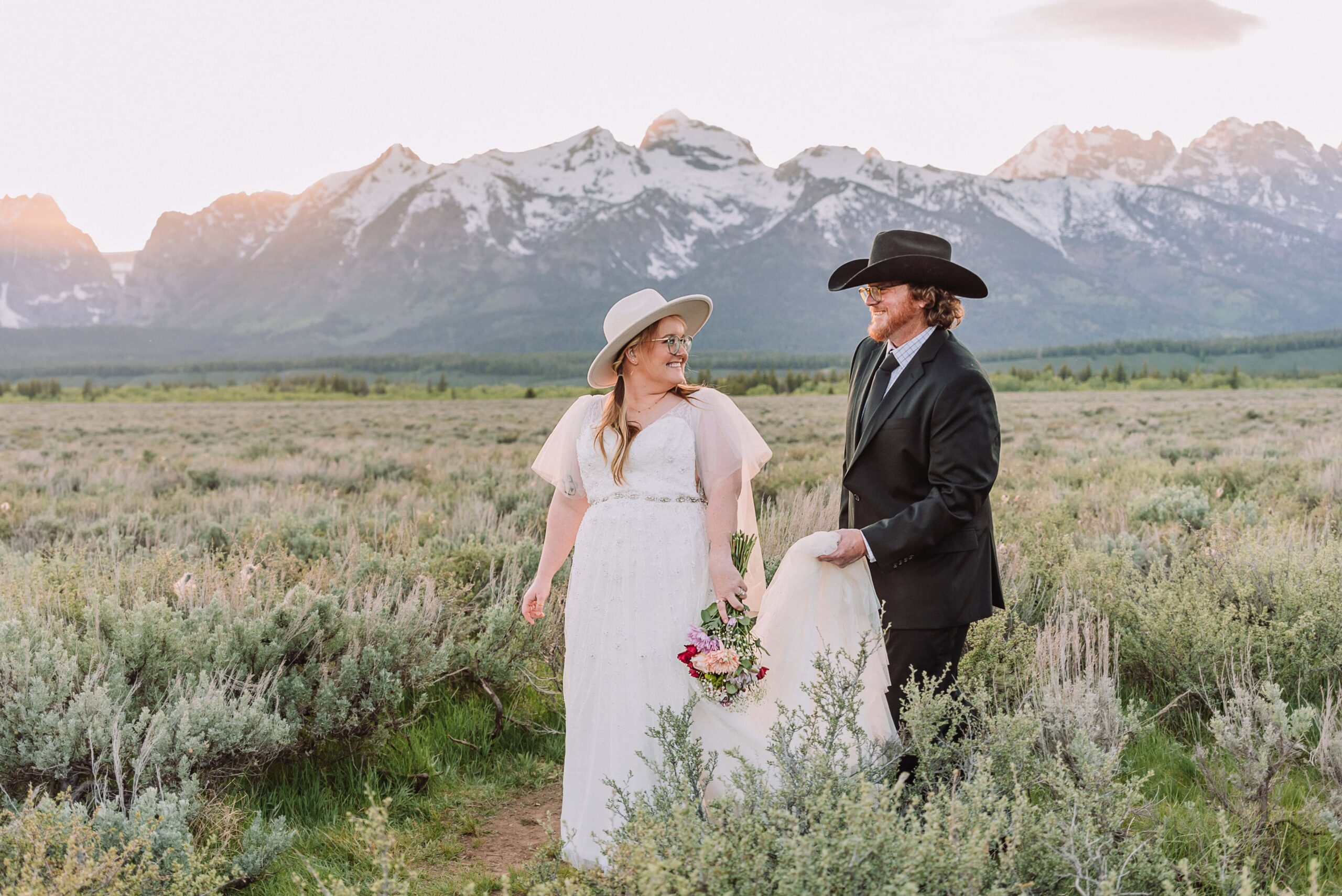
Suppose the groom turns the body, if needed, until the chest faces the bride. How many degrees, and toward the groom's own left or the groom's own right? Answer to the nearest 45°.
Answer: approximately 45° to the groom's own right

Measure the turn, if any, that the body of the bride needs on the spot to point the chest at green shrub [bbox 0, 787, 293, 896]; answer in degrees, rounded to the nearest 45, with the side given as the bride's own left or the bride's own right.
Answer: approximately 45° to the bride's own right

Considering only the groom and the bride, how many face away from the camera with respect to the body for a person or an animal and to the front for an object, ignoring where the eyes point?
0

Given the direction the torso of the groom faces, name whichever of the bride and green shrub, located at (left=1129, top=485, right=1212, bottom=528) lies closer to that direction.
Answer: the bride

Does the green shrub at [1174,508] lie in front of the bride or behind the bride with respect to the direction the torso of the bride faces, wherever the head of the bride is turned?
behind

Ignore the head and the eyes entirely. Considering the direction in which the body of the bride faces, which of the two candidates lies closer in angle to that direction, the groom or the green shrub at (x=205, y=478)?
the groom

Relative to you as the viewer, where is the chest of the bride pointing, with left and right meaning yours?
facing the viewer

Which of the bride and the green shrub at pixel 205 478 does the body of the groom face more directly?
the bride

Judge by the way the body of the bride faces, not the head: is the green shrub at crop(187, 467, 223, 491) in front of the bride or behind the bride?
behind

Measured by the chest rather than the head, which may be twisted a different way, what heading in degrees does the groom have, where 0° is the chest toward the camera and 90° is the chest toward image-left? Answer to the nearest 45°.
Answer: approximately 45°

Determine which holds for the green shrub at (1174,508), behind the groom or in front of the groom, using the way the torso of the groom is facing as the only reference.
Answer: behind
